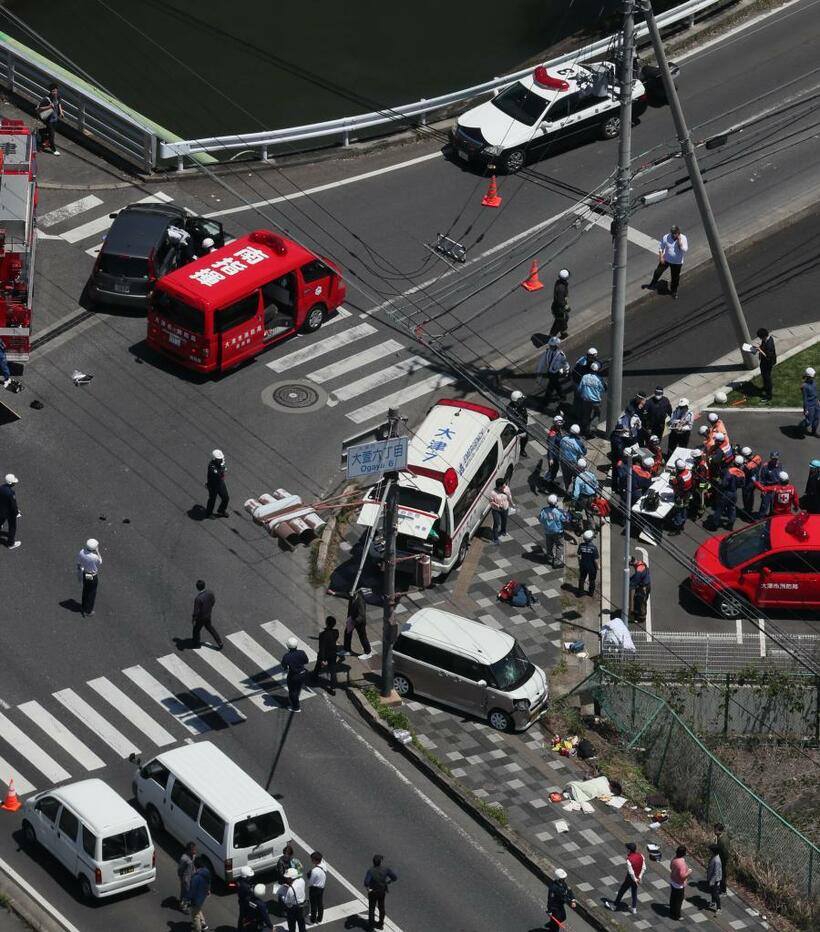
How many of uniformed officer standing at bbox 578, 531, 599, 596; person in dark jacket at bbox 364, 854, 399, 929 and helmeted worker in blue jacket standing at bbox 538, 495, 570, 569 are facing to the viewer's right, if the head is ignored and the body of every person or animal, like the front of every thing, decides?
0

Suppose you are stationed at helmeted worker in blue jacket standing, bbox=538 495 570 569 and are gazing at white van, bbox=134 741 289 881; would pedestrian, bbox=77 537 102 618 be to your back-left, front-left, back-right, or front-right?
front-right

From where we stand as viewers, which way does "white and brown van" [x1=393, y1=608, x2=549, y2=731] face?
facing the viewer and to the right of the viewer

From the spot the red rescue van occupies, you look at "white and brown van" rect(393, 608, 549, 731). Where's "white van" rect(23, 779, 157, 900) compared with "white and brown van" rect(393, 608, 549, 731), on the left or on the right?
right

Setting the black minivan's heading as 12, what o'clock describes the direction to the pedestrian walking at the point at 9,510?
The pedestrian walking is roughly at 5 o'clock from the black minivan.
